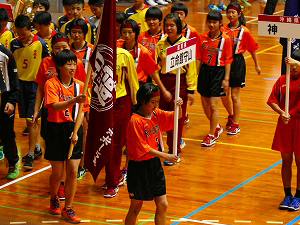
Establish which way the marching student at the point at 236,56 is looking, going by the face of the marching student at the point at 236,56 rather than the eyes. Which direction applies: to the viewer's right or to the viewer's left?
to the viewer's left

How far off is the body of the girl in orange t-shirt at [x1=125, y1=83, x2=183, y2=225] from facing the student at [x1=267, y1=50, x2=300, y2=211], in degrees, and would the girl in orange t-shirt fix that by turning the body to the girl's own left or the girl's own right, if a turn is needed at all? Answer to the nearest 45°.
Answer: approximately 90° to the girl's own left

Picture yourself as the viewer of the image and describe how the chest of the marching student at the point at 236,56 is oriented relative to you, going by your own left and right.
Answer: facing the viewer and to the left of the viewer

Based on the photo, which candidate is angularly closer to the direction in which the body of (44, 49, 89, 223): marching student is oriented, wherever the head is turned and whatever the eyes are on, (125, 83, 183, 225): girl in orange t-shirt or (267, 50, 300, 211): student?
the girl in orange t-shirt

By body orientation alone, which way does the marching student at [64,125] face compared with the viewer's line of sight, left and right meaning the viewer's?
facing the viewer and to the right of the viewer

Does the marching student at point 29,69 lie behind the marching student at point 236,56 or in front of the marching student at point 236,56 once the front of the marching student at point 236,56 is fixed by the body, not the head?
in front

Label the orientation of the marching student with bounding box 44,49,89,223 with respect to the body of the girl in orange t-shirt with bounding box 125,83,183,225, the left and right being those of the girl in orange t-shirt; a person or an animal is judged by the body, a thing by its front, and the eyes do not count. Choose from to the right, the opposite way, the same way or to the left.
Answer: the same way

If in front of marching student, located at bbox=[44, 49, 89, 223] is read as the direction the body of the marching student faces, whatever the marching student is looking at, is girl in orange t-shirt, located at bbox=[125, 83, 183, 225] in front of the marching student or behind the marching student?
in front

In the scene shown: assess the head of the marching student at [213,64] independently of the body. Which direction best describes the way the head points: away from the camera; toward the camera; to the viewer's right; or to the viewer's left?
toward the camera

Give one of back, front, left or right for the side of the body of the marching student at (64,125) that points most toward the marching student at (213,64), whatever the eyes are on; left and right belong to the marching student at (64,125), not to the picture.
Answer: left

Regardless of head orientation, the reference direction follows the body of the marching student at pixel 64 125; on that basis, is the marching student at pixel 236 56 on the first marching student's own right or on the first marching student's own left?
on the first marching student's own left

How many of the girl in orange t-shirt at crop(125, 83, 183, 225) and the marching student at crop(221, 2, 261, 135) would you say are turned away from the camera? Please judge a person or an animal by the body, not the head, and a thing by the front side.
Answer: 0

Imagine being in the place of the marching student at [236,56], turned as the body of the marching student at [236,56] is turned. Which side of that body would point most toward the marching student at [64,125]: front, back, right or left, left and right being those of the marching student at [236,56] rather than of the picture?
front

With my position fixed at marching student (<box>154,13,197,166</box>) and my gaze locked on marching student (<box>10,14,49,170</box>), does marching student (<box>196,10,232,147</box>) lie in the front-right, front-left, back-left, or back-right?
back-right

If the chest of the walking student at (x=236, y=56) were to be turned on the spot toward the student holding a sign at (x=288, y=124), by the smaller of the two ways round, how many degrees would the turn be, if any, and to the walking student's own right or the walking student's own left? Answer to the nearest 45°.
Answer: approximately 45° to the walking student's own left

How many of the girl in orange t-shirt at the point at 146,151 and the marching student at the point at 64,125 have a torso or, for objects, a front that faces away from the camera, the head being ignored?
0
